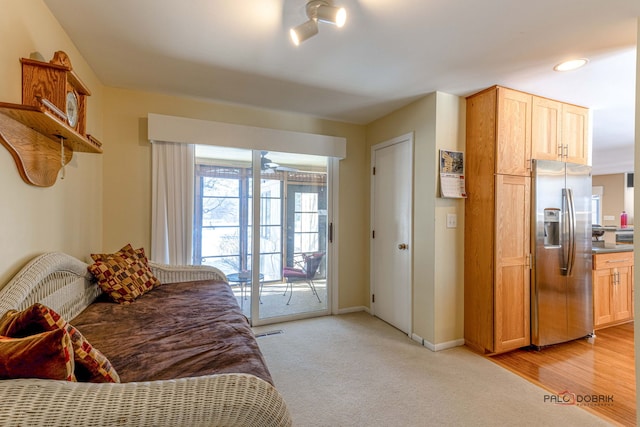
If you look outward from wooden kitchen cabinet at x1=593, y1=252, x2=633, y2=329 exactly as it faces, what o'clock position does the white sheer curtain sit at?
The white sheer curtain is roughly at 3 o'clock from the wooden kitchen cabinet.

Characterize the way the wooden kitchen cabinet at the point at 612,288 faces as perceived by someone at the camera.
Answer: facing the viewer and to the right of the viewer

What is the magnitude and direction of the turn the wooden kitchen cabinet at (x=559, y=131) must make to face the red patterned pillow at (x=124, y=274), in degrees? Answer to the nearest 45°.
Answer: approximately 90° to its right

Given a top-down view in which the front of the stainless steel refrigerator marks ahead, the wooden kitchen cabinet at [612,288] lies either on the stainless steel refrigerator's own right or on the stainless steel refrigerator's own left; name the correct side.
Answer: on the stainless steel refrigerator's own left

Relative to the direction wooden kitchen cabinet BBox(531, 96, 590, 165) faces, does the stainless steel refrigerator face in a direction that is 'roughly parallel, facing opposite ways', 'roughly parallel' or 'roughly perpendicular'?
roughly parallel

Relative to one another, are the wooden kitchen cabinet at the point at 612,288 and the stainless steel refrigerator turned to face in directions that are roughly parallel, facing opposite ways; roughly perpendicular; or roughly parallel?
roughly parallel

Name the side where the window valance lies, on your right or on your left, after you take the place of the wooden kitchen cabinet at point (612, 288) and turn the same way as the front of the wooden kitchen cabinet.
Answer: on your right

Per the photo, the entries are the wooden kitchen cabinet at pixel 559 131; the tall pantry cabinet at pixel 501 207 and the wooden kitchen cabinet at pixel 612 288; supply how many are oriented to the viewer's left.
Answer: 0

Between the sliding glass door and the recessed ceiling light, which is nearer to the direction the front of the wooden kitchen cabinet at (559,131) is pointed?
the recessed ceiling light

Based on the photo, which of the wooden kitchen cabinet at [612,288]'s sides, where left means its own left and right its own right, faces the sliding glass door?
right
